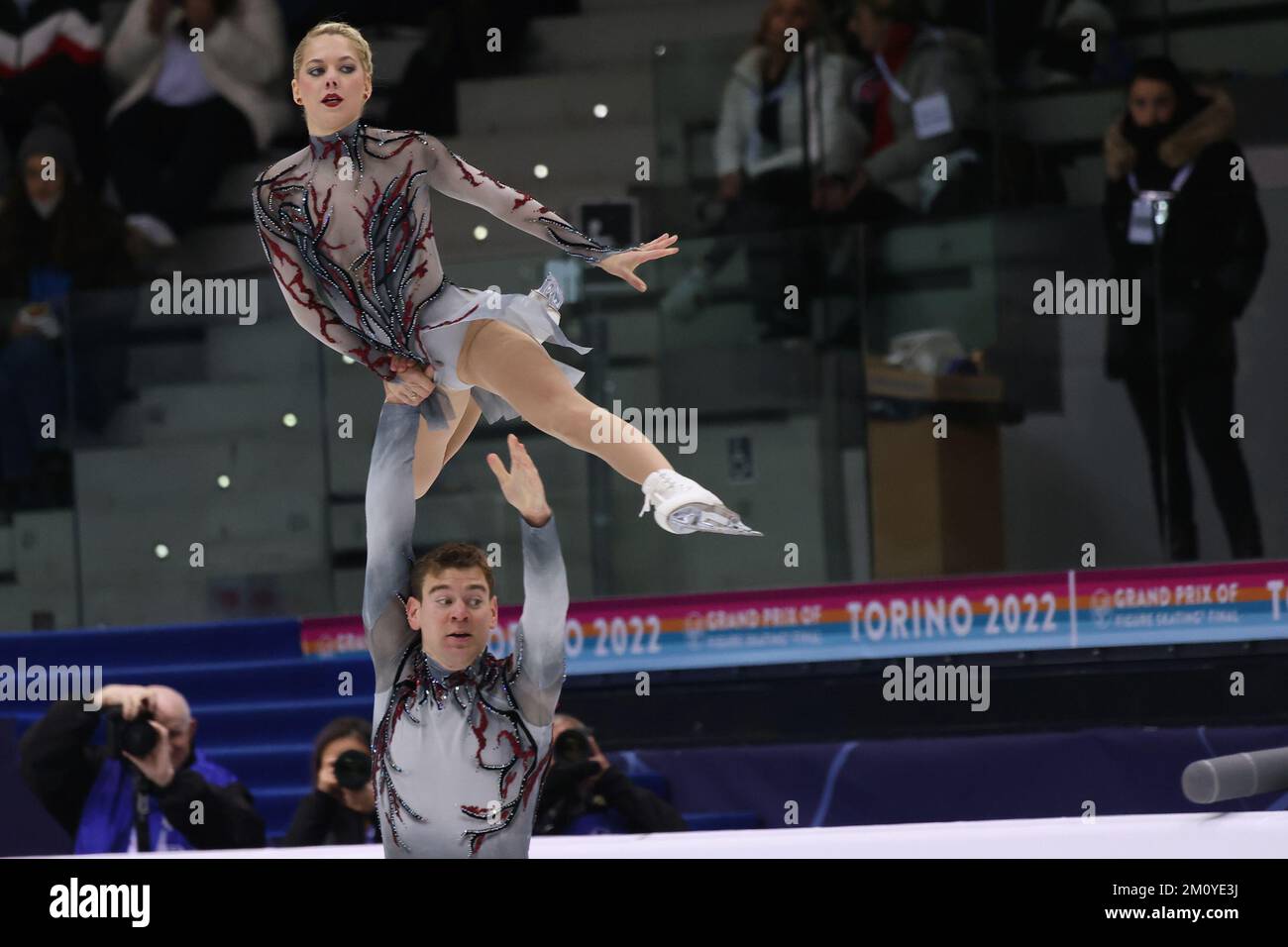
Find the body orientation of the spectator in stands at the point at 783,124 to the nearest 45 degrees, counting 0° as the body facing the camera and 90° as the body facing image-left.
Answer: approximately 0°

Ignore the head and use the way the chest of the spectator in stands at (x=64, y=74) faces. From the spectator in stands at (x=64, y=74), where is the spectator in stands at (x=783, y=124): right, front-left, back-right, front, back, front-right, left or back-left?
front-left

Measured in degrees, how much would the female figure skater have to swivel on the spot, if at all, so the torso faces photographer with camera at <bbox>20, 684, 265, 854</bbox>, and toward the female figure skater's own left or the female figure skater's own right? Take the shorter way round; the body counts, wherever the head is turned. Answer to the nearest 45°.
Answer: approximately 135° to the female figure skater's own right

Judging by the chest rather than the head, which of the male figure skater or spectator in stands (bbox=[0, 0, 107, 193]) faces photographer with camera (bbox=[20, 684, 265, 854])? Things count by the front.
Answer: the spectator in stands

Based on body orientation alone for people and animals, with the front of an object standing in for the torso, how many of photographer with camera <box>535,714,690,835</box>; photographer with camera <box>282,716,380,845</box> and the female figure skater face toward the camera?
3

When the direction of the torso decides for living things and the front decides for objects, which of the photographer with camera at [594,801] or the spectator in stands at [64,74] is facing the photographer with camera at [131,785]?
the spectator in stands

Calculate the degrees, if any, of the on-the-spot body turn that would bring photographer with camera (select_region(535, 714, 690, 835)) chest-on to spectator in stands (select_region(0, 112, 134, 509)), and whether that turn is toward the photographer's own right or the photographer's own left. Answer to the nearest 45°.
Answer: approximately 135° to the photographer's own right
